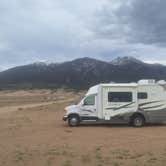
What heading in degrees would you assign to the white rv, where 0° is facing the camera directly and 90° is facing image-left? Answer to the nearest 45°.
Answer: approximately 90°
